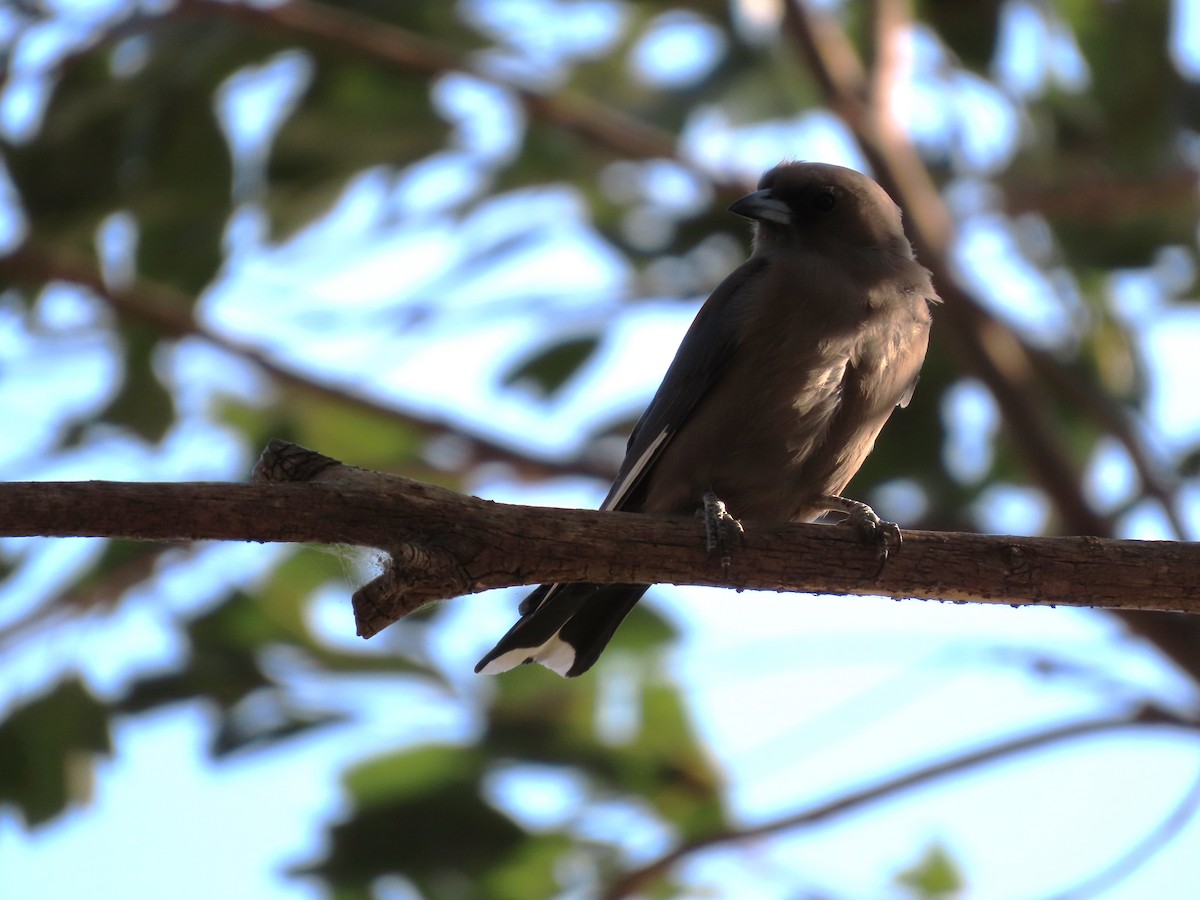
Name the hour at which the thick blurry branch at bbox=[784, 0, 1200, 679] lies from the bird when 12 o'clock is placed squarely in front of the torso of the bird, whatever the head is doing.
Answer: The thick blurry branch is roughly at 8 o'clock from the bird.

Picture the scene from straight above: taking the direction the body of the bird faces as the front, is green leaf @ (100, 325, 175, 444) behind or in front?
behind

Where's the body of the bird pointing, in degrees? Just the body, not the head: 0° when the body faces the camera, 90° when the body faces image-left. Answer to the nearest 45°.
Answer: approximately 315°

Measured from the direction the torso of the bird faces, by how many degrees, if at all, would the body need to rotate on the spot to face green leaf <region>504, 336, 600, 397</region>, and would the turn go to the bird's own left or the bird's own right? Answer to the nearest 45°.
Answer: approximately 135° to the bird's own left

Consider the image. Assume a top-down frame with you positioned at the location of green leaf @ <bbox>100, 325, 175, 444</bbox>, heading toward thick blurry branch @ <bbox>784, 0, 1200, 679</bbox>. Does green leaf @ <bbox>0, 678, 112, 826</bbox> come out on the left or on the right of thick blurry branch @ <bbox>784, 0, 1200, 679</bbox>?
right

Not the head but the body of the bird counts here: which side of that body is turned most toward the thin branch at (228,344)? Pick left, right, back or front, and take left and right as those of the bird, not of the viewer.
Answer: back

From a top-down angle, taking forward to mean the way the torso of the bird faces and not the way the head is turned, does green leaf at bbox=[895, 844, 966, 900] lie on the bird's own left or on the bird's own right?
on the bird's own left
